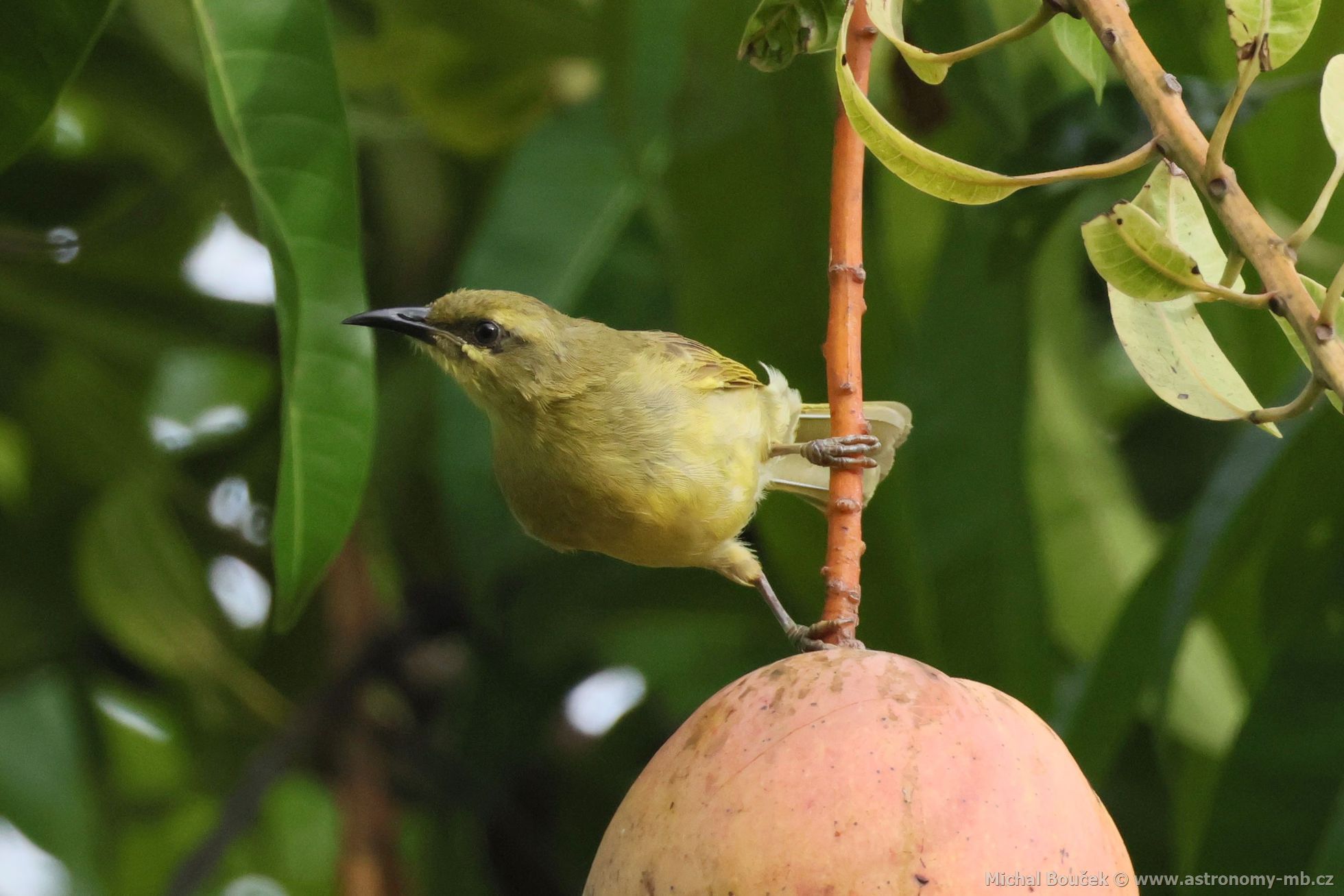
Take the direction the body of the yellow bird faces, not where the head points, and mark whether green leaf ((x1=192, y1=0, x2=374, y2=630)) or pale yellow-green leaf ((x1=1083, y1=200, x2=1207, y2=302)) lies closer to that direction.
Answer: the green leaf

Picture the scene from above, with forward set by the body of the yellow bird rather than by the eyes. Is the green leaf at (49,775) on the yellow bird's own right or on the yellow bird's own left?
on the yellow bird's own right

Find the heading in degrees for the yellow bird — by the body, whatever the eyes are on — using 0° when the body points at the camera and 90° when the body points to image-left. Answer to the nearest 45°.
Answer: approximately 45°

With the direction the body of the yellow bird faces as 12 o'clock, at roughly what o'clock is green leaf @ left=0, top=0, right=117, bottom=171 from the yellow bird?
The green leaf is roughly at 12 o'clock from the yellow bird.
